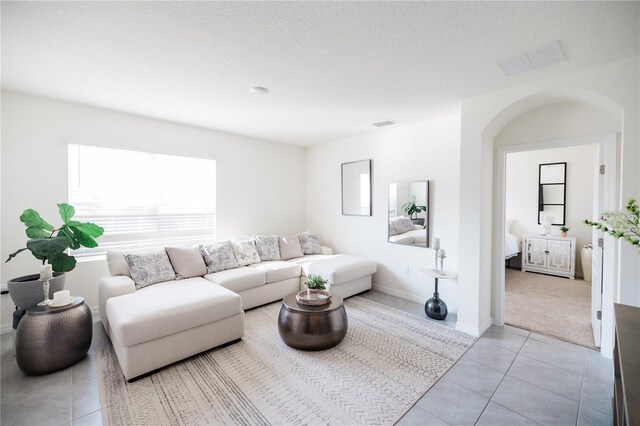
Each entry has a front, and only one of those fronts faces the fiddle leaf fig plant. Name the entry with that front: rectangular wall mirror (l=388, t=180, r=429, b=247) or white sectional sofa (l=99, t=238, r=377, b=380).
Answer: the rectangular wall mirror

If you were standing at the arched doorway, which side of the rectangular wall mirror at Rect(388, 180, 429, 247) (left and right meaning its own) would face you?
left

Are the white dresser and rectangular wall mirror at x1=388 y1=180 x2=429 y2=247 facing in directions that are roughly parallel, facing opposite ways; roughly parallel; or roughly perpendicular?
roughly parallel

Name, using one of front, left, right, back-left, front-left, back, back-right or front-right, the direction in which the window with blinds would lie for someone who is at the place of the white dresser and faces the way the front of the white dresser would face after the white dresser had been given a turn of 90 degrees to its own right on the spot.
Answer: left

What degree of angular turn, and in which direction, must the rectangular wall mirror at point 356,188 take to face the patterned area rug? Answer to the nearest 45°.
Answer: approximately 45° to its left

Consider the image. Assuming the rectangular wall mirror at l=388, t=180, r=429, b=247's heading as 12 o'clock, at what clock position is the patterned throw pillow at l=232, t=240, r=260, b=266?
The patterned throw pillow is roughly at 1 o'clock from the rectangular wall mirror.

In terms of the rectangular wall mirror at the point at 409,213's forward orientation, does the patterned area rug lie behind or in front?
in front

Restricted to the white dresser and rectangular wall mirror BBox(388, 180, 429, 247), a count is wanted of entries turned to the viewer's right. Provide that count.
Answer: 0

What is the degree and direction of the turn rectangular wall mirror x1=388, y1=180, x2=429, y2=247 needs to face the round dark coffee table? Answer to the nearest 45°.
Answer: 0° — it already faces it

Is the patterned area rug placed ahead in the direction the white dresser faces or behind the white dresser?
ahead

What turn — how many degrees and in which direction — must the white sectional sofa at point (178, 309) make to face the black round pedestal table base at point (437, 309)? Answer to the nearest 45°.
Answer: approximately 45° to its left

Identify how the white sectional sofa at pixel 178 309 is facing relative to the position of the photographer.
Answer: facing the viewer and to the right of the viewer

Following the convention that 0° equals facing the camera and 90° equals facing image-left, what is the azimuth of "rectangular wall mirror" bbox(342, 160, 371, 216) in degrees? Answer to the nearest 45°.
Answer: approximately 45°

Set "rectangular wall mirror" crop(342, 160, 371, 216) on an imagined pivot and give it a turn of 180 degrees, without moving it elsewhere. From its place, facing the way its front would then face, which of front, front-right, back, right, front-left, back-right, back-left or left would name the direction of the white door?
right

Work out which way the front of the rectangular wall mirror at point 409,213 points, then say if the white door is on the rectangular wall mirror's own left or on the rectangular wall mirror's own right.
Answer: on the rectangular wall mirror's own left

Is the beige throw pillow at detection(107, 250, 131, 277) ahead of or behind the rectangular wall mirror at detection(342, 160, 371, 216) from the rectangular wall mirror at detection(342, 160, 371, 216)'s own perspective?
ahead

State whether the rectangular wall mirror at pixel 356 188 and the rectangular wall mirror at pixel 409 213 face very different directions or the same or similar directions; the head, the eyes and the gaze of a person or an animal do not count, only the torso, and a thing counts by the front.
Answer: same or similar directions

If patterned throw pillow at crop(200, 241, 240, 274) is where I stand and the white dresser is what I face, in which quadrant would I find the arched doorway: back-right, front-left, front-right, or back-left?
front-right
